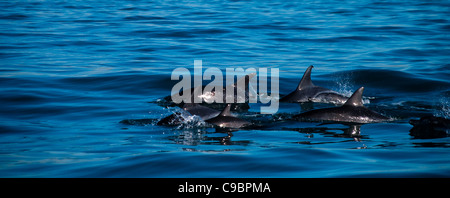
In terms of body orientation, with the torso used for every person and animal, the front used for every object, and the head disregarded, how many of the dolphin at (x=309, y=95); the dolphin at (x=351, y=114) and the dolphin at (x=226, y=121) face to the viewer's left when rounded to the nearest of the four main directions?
3

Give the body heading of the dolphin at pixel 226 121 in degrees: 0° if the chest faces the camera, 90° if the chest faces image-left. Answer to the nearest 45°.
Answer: approximately 90°

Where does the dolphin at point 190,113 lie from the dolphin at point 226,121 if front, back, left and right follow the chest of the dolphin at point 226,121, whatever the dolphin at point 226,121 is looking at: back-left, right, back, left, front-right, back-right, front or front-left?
front-right

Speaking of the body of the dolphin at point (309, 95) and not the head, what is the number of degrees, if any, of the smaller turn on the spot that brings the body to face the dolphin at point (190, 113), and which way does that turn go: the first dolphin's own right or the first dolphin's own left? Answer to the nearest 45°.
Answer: approximately 45° to the first dolphin's own left

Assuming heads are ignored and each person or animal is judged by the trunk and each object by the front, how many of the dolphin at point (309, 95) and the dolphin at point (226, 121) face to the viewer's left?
2

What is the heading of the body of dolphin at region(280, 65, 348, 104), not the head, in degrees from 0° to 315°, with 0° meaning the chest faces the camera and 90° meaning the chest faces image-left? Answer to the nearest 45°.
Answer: approximately 90°

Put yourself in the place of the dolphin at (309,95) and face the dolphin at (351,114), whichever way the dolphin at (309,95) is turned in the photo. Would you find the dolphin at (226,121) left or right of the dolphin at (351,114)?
right

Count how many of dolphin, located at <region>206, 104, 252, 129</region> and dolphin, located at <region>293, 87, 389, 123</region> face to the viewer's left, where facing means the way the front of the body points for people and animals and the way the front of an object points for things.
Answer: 2

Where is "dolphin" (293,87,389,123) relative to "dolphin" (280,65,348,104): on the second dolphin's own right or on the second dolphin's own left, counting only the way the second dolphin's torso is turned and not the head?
on the second dolphin's own left

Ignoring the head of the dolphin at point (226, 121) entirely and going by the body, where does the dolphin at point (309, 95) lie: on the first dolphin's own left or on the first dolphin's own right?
on the first dolphin's own right

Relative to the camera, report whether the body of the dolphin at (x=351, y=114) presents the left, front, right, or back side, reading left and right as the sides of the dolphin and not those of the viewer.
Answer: left
